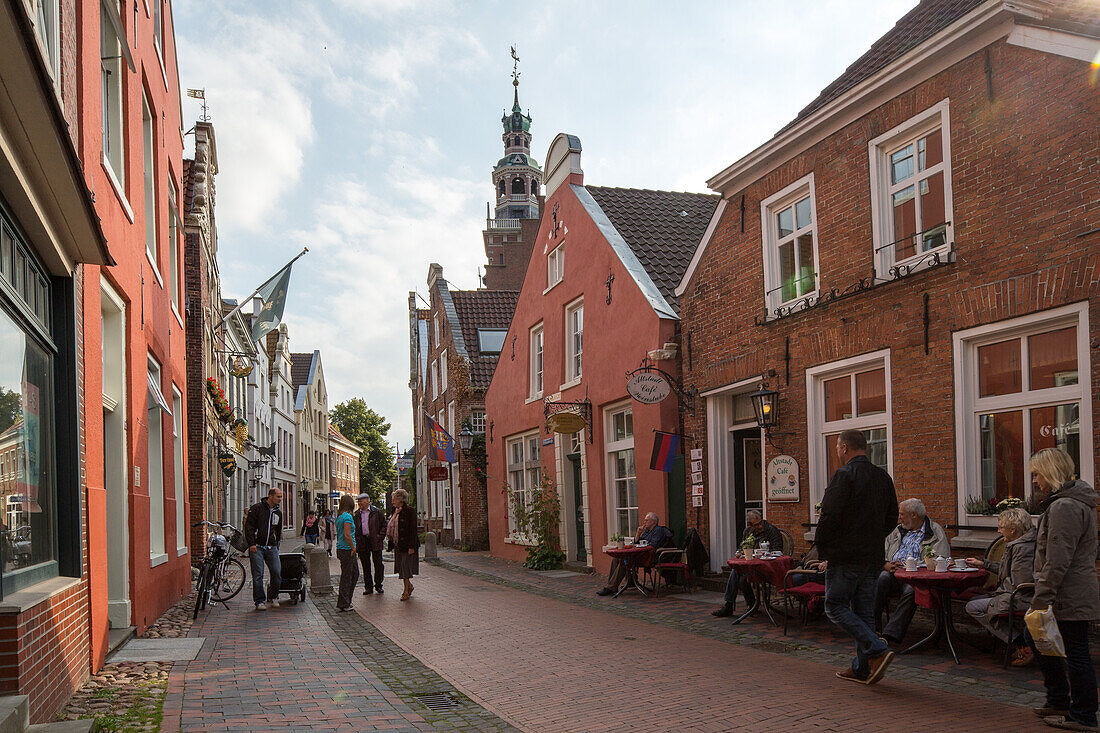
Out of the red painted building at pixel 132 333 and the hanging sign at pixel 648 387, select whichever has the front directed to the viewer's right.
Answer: the red painted building

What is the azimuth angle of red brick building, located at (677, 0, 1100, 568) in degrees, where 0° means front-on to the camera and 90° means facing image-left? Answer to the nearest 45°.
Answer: approximately 45°

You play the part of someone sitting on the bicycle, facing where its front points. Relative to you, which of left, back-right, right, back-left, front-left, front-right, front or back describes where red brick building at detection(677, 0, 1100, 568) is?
left

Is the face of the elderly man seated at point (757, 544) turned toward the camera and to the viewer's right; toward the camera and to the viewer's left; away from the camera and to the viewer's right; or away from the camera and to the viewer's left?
toward the camera and to the viewer's left

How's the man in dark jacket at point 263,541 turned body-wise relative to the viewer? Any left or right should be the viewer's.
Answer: facing the viewer and to the right of the viewer

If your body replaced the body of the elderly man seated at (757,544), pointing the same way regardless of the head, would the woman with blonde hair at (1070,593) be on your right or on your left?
on your left

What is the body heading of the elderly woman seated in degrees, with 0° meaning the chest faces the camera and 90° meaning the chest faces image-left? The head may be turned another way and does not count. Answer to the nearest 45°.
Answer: approximately 90°

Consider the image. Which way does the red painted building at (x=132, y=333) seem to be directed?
to the viewer's right

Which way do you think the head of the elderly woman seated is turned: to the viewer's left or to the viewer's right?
to the viewer's left
